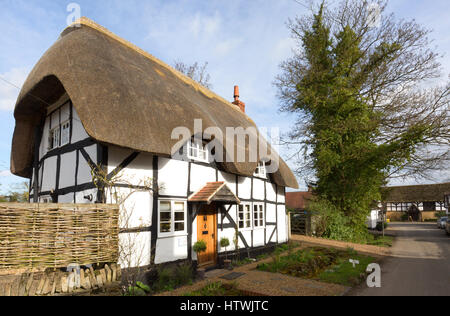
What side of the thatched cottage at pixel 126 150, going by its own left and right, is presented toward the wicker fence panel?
right

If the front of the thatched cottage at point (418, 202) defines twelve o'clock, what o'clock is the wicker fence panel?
The wicker fence panel is roughly at 12 o'clock from the thatched cottage.

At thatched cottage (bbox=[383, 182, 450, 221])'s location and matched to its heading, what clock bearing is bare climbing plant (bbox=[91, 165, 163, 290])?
The bare climbing plant is roughly at 12 o'clock from the thatched cottage.

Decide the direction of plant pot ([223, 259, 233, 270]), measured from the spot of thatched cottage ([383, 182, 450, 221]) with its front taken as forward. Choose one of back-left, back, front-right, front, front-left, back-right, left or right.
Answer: front

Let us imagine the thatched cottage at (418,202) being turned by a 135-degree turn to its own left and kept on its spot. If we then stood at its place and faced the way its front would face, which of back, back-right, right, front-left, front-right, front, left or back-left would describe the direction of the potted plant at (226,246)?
back-right

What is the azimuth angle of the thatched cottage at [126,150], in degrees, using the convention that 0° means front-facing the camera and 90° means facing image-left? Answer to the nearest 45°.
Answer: approximately 315°

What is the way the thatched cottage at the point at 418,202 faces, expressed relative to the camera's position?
facing the viewer

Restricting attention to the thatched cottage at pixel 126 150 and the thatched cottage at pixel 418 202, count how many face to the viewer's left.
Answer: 0
